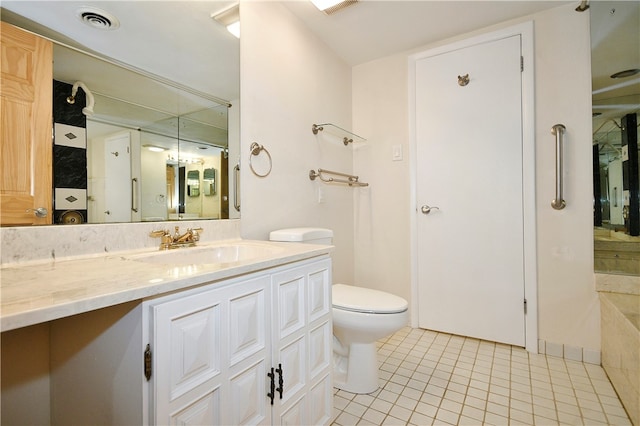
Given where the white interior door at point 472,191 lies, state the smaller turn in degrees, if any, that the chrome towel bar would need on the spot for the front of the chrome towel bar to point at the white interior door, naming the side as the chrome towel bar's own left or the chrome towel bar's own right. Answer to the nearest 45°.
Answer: approximately 45° to the chrome towel bar's own left

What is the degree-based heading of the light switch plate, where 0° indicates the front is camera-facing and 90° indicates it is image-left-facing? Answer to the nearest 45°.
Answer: approximately 0°

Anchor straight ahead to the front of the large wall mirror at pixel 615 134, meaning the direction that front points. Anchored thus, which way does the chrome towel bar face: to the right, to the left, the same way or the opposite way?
to the left

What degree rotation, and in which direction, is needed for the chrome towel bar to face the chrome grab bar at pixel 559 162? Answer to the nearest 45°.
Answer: approximately 45° to its left

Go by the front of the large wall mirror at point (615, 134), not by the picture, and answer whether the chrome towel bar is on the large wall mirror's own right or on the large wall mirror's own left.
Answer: on the large wall mirror's own right

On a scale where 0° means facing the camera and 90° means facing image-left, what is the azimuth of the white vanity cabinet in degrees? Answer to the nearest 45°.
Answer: approximately 315°

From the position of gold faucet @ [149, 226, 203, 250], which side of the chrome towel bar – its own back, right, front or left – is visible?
right
